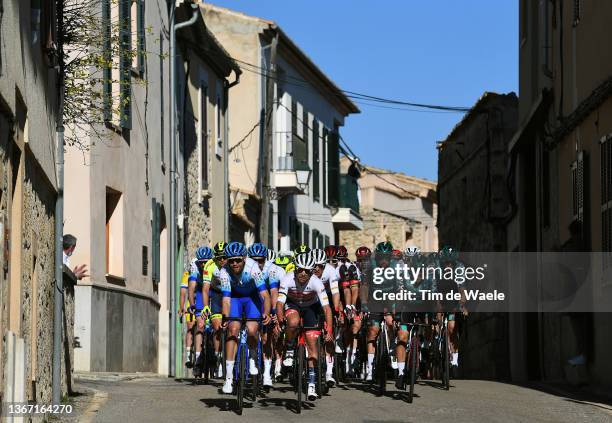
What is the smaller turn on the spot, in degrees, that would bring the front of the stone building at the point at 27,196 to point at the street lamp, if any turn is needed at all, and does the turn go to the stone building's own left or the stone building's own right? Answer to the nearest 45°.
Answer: approximately 90° to the stone building's own left

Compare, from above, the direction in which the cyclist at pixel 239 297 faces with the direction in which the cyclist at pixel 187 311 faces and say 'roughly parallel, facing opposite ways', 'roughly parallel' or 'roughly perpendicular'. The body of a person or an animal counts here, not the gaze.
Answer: roughly parallel

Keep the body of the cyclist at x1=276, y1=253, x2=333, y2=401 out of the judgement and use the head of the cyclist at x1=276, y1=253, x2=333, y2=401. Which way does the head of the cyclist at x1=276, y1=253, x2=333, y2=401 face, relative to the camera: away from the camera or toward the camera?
toward the camera

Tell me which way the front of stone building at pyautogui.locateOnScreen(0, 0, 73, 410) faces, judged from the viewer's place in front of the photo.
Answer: facing to the right of the viewer

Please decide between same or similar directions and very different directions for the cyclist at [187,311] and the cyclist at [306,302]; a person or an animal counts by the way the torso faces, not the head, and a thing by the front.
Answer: same or similar directions

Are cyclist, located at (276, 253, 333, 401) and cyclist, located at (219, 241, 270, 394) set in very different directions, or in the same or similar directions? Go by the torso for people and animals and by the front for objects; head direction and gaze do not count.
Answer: same or similar directions

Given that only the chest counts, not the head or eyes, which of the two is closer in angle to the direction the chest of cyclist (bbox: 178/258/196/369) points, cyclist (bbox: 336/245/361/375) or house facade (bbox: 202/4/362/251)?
the cyclist

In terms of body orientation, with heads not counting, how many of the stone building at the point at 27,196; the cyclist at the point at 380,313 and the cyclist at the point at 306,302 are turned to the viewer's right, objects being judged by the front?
1

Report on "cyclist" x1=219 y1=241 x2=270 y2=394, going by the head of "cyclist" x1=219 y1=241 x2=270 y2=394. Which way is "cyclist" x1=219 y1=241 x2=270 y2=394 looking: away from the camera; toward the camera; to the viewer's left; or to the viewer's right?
toward the camera

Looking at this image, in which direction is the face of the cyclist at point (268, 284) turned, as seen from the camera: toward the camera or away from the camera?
toward the camera

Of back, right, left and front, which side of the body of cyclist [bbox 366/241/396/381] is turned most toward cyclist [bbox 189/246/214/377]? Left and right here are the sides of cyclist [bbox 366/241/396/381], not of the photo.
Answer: right

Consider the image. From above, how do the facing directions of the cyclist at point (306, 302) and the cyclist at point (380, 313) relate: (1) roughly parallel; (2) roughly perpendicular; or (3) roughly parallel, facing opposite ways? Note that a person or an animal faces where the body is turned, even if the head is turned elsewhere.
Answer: roughly parallel

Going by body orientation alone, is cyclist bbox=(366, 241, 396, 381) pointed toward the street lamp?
no

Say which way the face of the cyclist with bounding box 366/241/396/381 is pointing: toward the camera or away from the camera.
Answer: toward the camera

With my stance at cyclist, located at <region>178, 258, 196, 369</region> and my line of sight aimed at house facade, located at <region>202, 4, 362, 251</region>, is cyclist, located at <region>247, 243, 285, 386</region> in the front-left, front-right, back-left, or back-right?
back-right

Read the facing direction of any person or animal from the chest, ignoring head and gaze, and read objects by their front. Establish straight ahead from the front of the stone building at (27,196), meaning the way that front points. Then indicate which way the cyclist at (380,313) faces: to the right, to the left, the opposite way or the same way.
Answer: to the right

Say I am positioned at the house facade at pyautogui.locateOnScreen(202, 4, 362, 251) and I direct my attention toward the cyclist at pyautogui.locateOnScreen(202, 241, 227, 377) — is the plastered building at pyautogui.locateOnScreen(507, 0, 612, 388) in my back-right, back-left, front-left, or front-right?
front-left

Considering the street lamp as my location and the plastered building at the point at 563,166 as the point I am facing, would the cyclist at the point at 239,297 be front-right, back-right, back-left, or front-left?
front-right

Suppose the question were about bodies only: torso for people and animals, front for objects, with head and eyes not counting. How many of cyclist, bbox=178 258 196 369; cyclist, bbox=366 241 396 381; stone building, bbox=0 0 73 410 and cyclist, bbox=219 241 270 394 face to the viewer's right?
1

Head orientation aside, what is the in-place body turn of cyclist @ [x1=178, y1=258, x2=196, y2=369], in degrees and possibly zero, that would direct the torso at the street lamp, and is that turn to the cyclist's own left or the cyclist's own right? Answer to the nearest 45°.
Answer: approximately 180°

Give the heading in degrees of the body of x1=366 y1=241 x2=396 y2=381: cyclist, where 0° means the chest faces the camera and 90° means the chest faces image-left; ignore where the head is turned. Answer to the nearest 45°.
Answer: approximately 0°

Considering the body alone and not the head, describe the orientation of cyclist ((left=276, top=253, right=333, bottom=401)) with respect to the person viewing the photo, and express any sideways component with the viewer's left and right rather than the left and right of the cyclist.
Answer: facing the viewer
